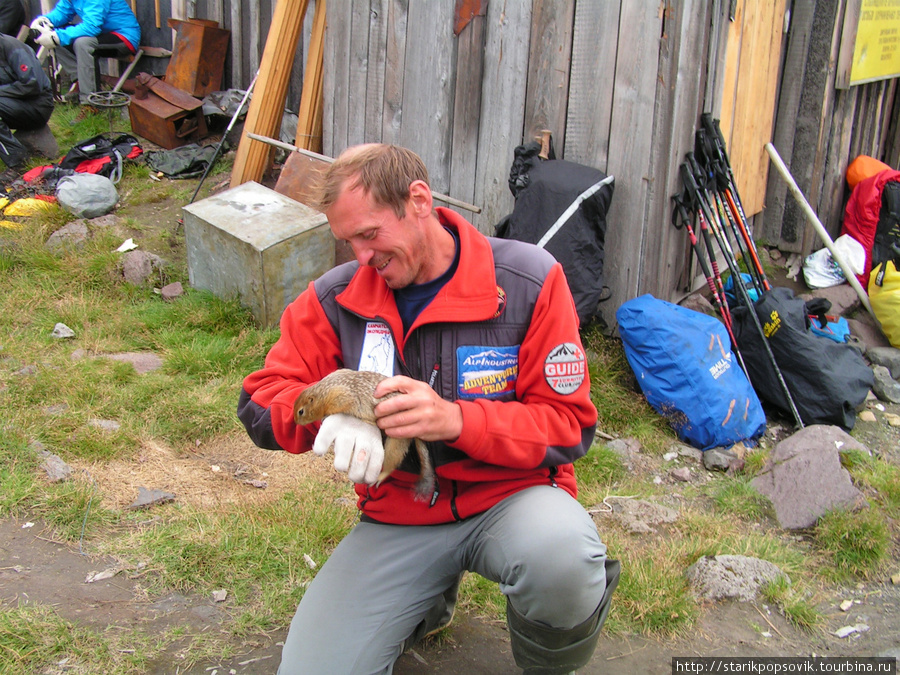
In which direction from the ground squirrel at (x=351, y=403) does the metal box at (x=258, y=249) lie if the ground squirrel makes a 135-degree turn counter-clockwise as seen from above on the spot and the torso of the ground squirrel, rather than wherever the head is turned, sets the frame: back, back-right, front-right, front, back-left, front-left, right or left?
back-left

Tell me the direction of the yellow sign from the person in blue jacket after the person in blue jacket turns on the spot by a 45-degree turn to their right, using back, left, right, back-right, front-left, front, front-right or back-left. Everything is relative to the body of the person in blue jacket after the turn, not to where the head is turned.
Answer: back-left

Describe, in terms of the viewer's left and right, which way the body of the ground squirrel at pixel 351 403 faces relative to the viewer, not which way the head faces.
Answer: facing to the left of the viewer

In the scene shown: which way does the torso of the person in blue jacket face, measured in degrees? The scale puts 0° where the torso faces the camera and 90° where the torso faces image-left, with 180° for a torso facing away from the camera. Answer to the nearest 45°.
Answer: approximately 45°

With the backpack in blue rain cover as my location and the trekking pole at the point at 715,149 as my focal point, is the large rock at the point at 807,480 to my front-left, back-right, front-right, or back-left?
back-right

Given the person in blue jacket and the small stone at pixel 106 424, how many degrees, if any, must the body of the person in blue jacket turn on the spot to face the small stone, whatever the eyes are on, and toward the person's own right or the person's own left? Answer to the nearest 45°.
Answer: approximately 45° to the person's own left
